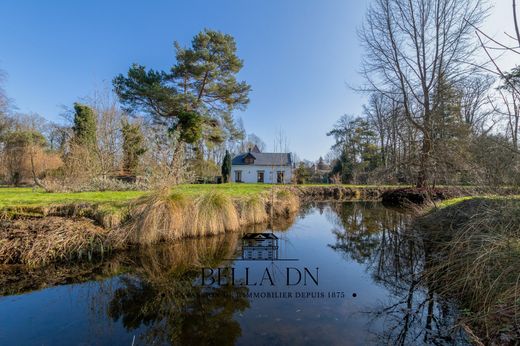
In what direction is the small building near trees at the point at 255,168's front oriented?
toward the camera

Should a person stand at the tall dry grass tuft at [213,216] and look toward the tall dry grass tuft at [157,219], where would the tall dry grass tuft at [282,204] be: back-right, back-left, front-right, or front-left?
back-right

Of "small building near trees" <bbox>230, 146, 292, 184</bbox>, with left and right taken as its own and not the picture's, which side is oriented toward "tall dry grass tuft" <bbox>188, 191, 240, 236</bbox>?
front

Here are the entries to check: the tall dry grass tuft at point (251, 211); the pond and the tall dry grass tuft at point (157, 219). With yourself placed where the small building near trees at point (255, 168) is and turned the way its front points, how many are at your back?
0

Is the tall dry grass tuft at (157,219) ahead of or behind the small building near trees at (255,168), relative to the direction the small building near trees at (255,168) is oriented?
ahead

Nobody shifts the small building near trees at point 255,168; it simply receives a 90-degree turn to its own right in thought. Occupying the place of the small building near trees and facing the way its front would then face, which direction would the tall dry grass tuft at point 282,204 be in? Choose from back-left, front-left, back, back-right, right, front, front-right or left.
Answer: left

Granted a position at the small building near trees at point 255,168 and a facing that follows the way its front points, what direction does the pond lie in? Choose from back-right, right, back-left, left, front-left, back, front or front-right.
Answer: front

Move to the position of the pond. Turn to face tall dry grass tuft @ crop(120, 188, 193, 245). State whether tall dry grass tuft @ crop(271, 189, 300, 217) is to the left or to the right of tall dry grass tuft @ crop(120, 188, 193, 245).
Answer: right

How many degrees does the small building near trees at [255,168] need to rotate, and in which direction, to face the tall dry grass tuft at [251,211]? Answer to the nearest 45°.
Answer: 0° — it already faces it
